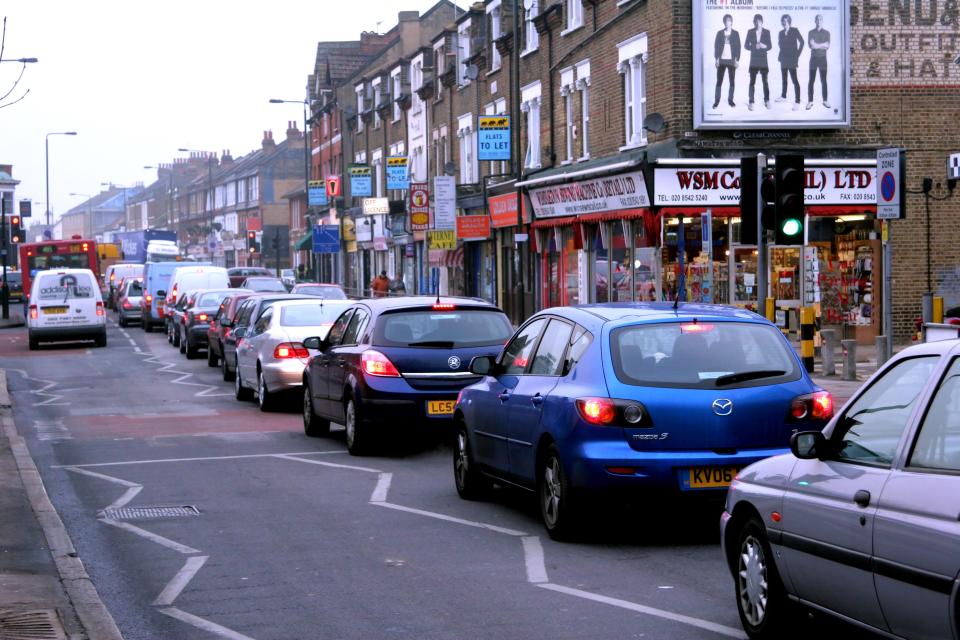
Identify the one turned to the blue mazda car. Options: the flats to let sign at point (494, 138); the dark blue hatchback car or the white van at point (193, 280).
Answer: the flats to let sign

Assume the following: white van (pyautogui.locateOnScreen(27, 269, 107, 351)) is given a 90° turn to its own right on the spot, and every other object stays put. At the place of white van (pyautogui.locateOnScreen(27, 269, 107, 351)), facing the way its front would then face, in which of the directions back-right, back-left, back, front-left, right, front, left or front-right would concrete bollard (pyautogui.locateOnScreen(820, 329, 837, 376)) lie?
front-right

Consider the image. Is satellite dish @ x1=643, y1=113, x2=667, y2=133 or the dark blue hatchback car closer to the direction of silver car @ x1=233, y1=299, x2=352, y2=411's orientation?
the satellite dish

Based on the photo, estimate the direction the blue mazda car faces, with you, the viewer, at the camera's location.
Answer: facing away from the viewer and to the left of the viewer

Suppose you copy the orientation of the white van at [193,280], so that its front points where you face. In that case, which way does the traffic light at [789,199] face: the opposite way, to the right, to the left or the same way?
the opposite way

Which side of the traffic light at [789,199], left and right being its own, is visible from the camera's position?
front

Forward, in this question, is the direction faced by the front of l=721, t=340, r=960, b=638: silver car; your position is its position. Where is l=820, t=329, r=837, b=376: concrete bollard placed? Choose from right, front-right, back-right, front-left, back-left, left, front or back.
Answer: front-right

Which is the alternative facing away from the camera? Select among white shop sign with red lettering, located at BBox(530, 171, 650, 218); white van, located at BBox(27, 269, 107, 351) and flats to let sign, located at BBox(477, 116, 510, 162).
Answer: the white van

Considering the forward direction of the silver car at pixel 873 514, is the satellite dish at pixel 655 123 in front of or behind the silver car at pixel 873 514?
in front

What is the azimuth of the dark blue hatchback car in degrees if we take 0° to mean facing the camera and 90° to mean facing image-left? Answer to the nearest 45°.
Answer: approximately 135°

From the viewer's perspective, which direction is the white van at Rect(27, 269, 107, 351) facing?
away from the camera

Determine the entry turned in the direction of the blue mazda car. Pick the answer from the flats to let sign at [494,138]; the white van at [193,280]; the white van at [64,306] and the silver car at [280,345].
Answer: the flats to let sign

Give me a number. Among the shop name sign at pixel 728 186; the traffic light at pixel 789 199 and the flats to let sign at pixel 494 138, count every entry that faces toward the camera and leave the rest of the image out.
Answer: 3

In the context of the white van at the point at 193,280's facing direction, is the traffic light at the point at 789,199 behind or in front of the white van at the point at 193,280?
behind

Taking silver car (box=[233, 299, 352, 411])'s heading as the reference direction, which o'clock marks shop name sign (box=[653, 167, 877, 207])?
The shop name sign is roughly at 3 o'clock from the silver car.

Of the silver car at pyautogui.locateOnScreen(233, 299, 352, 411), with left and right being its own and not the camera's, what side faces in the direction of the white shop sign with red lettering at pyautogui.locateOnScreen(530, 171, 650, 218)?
right

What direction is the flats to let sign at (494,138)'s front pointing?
toward the camera

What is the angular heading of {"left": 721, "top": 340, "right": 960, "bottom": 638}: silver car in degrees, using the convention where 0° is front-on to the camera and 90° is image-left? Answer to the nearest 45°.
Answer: approximately 135°

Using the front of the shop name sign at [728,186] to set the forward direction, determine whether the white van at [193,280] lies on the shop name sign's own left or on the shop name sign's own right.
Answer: on the shop name sign's own right

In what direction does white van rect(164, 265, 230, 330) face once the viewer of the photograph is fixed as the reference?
facing away from the viewer
